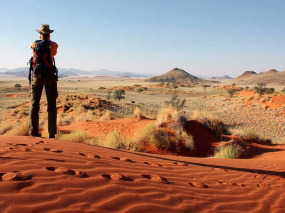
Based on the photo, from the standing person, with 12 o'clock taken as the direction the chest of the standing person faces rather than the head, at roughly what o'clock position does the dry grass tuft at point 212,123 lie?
The dry grass tuft is roughly at 2 o'clock from the standing person.

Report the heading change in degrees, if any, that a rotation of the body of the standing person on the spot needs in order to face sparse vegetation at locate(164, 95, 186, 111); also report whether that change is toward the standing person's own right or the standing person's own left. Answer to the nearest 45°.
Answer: approximately 45° to the standing person's own right

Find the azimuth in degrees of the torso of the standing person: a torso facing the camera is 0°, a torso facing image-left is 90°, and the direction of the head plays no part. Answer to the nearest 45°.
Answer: approximately 180°

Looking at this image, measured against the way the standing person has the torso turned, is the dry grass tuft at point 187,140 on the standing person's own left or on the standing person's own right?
on the standing person's own right

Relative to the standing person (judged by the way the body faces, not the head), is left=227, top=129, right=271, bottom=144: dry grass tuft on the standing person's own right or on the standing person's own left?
on the standing person's own right
